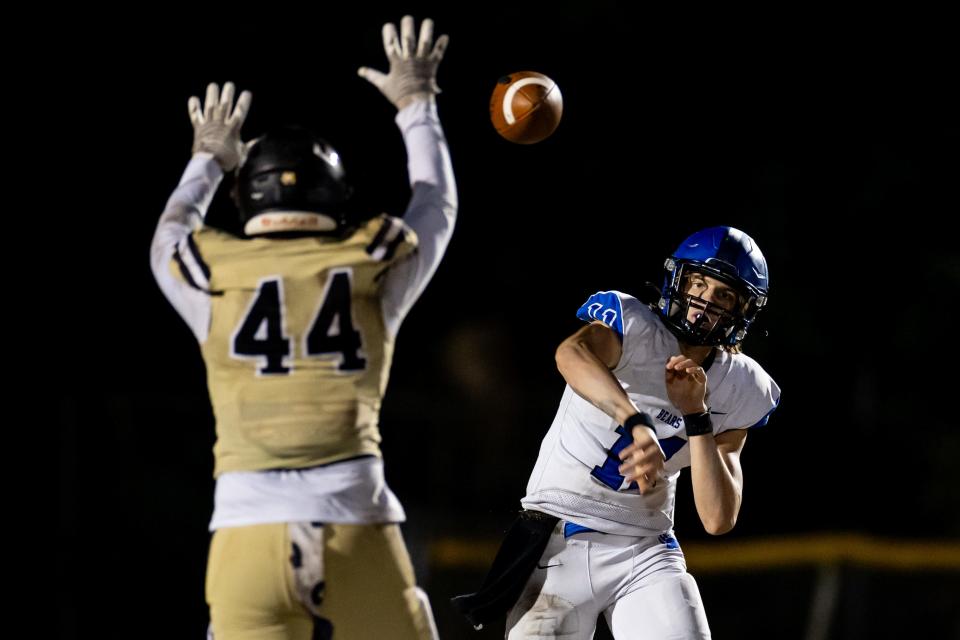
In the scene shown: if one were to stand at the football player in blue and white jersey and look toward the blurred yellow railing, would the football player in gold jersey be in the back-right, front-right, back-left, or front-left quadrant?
back-left

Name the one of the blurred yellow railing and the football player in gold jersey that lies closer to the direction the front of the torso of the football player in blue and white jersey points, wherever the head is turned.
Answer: the football player in gold jersey

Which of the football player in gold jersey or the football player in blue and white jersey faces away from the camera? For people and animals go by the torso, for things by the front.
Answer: the football player in gold jersey

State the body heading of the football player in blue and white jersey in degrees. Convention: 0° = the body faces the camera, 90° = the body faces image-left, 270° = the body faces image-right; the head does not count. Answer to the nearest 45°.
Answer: approximately 0°

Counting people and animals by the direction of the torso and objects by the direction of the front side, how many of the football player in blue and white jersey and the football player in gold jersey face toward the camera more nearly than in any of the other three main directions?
1

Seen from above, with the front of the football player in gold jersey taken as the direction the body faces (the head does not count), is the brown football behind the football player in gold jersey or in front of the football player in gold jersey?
in front

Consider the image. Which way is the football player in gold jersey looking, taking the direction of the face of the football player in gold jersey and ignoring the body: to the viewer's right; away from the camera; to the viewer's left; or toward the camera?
away from the camera

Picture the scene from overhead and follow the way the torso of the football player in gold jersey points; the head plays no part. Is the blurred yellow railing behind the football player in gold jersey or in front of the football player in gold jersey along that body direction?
in front

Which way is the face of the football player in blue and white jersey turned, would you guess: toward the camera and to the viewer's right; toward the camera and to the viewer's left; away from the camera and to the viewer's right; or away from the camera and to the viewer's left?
toward the camera and to the viewer's left

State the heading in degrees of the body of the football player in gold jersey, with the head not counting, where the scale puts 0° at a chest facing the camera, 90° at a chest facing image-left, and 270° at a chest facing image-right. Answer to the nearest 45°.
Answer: approximately 180°

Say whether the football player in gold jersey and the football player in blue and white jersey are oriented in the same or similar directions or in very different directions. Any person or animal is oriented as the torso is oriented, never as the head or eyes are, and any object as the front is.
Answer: very different directions
